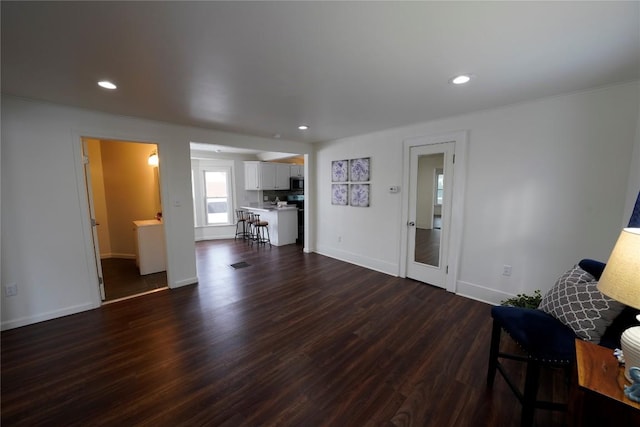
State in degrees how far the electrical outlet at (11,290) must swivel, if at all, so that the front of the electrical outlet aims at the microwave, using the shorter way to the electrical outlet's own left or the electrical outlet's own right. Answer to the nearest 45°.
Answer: approximately 90° to the electrical outlet's own left

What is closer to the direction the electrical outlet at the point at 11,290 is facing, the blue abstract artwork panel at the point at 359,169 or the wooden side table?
the wooden side table

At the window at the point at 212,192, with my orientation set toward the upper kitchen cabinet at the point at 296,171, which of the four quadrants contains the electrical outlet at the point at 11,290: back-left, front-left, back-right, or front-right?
back-right

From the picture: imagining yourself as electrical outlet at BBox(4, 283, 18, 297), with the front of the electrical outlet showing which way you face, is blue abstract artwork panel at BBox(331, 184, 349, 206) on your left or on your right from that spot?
on your left

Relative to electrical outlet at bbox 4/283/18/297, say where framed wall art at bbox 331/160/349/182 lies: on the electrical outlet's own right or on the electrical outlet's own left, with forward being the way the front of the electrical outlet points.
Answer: on the electrical outlet's own left

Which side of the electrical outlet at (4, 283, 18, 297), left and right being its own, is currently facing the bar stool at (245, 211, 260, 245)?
left

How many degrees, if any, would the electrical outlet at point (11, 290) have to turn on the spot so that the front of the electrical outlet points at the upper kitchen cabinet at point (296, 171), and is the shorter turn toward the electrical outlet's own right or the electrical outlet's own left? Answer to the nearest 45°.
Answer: approximately 90° to the electrical outlet's own left

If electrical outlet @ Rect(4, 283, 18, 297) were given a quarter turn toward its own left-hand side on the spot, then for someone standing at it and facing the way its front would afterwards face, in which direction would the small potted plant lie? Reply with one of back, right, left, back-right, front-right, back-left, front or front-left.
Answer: front-right

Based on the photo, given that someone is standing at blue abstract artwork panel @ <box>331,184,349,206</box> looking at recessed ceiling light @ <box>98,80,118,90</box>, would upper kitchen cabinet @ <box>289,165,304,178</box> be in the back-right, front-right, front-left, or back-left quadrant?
back-right

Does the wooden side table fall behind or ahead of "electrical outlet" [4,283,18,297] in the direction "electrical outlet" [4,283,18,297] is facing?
ahead

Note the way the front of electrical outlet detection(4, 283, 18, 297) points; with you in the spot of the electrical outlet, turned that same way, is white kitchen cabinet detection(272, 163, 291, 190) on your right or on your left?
on your left

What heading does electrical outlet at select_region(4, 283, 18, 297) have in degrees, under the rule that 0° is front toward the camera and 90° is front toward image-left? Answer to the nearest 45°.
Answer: approximately 0°

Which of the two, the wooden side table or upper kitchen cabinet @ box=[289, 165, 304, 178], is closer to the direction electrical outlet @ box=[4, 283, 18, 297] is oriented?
the wooden side table

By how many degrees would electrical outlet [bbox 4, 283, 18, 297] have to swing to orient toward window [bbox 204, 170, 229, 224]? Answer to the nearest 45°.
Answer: approximately 135° to its left
